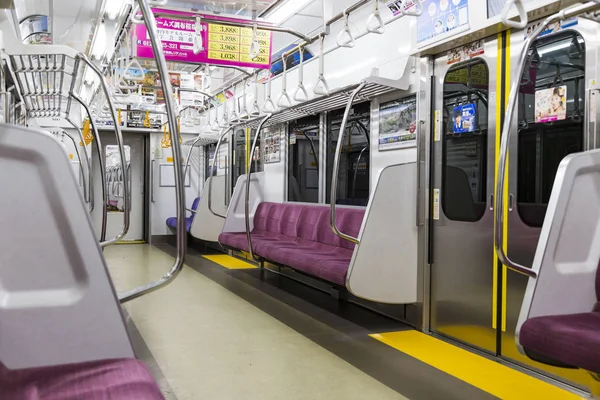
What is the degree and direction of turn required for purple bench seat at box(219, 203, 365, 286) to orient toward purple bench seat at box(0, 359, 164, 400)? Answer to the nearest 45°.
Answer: approximately 45° to its left

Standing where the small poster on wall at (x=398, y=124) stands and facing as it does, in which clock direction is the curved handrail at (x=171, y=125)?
The curved handrail is roughly at 11 o'clock from the small poster on wall.

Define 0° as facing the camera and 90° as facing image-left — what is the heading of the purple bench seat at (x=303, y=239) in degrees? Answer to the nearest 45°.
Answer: approximately 45°

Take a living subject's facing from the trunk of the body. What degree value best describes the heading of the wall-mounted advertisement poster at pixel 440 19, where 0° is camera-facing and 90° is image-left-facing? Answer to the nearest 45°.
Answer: approximately 45°

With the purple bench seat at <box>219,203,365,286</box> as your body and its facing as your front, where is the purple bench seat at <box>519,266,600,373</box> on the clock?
the purple bench seat at <box>519,266,600,373</box> is roughly at 10 o'clock from the purple bench seat at <box>219,203,365,286</box>.

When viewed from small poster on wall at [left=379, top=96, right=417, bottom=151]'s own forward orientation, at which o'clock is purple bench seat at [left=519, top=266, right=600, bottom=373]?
The purple bench seat is roughly at 10 o'clock from the small poster on wall.
